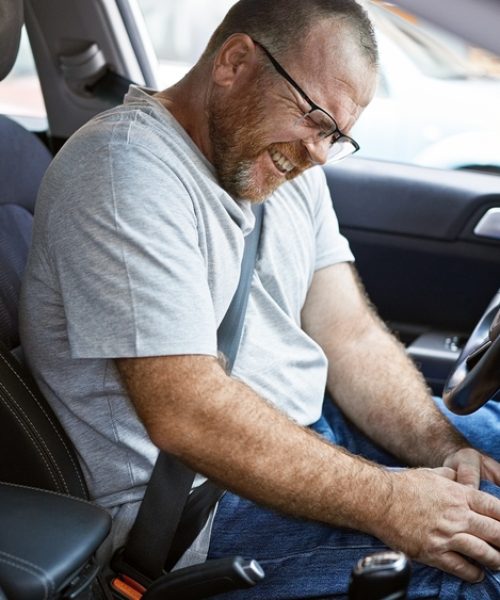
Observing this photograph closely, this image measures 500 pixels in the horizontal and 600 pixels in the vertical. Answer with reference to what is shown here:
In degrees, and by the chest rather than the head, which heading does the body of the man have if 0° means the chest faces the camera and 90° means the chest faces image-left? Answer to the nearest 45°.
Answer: approximately 315°
